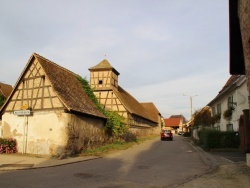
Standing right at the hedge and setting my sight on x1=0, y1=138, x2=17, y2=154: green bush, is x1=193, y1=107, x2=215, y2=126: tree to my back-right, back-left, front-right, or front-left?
back-right

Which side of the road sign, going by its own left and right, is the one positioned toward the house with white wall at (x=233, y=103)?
left

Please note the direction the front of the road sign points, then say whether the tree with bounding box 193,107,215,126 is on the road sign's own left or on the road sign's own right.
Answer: on the road sign's own left

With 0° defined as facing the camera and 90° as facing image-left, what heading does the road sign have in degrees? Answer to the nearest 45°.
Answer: approximately 0°

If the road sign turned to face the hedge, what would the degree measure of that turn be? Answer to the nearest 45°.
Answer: approximately 90° to its left

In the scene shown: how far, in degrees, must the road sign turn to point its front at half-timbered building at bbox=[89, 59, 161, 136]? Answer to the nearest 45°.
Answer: approximately 135° to its left

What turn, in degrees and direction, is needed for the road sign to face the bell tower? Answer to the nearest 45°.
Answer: approximately 135° to its left

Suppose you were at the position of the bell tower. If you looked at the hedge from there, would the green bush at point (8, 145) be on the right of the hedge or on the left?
right
